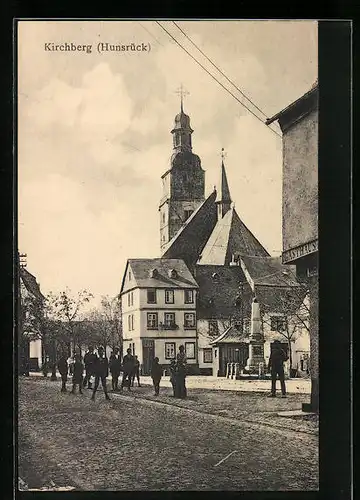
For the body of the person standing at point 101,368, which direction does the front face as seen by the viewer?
toward the camera
